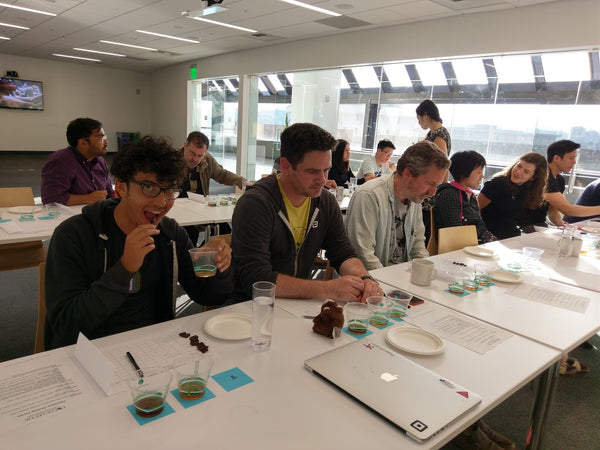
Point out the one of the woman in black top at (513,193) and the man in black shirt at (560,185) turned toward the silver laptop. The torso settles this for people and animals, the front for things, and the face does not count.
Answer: the woman in black top

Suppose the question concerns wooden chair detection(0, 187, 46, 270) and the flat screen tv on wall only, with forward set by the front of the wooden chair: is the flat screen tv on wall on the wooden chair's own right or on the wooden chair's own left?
on the wooden chair's own left

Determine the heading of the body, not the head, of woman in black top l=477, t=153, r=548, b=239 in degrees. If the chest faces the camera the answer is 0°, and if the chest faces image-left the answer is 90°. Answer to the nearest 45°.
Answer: approximately 0°

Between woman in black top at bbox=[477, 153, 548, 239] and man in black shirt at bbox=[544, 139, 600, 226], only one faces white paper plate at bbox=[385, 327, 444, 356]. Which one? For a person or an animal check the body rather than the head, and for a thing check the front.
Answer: the woman in black top

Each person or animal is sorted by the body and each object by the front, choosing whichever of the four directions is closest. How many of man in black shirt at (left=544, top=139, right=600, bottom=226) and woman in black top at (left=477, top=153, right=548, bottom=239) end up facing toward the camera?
1

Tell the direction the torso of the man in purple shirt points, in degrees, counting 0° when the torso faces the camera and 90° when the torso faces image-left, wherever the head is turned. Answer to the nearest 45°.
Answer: approximately 315°

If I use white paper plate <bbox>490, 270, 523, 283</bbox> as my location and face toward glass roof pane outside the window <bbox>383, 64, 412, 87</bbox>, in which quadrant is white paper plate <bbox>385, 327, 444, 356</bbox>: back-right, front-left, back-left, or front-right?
back-left
